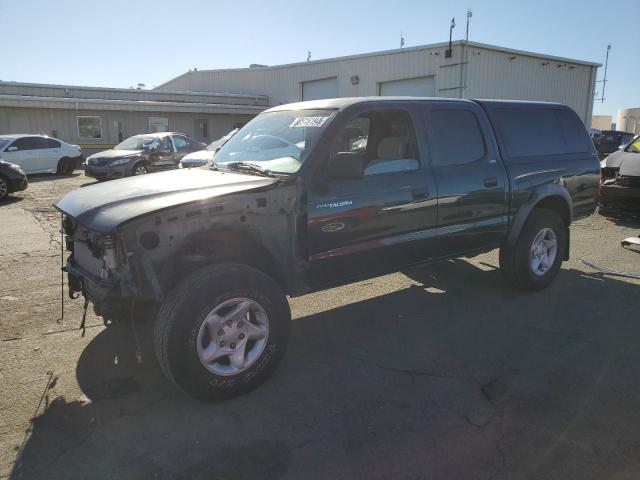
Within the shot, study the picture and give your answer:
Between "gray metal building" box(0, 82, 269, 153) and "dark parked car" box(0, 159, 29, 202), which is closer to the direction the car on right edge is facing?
the dark parked car

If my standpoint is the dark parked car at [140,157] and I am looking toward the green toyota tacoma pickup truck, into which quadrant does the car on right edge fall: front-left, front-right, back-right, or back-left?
front-left

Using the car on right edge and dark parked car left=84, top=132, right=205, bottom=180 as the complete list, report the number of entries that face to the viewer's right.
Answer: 0

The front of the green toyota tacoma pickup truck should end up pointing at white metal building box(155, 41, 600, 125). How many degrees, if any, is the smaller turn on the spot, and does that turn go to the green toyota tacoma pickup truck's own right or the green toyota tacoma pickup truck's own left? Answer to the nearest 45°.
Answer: approximately 135° to the green toyota tacoma pickup truck's own right

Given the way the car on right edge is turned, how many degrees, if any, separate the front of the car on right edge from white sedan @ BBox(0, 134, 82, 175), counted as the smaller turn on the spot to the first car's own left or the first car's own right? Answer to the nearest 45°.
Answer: approximately 45° to the first car's own right

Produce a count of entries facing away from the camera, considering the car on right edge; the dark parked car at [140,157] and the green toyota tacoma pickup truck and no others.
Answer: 0

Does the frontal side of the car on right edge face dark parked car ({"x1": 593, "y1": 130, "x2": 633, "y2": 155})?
no

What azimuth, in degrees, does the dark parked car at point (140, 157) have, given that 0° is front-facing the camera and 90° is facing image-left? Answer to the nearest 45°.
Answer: approximately 45°

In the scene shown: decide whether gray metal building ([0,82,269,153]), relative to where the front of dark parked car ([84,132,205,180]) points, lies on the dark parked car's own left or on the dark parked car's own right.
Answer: on the dark parked car's own right

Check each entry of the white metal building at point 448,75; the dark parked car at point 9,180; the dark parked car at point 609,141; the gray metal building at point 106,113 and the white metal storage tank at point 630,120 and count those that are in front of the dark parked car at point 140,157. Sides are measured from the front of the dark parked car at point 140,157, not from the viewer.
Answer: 1

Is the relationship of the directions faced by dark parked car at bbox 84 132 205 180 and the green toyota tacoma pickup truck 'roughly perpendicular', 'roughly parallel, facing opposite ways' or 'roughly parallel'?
roughly parallel

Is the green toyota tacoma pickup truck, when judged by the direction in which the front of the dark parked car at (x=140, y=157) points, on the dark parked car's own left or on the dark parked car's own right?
on the dark parked car's own left

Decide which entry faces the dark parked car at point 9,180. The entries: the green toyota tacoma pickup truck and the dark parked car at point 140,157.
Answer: the dark parked car at point 140,157

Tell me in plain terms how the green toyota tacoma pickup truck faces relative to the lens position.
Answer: facing the viewer and to the left of the viewer

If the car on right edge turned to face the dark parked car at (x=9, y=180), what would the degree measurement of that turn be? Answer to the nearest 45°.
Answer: approximately 45° to its right

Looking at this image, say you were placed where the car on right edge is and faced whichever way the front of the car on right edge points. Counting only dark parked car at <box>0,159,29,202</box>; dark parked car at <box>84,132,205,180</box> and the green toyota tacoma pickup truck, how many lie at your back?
0

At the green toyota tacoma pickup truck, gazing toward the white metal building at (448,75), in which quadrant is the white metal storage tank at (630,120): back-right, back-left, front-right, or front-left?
front-right

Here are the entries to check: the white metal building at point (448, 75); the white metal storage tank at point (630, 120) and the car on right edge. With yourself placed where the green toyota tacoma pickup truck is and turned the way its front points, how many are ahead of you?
0

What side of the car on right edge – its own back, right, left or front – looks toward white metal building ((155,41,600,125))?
right

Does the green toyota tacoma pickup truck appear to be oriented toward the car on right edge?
no

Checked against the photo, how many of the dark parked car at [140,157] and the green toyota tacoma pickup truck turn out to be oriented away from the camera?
0

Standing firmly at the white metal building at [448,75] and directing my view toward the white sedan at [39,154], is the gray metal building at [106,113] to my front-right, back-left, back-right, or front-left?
front-right

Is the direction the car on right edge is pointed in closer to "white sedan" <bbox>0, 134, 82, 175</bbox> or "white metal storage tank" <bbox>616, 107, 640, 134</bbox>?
the white sedan

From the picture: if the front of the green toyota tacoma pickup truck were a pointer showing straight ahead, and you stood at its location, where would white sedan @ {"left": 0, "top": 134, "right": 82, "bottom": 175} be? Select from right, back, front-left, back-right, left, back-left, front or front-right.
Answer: right
